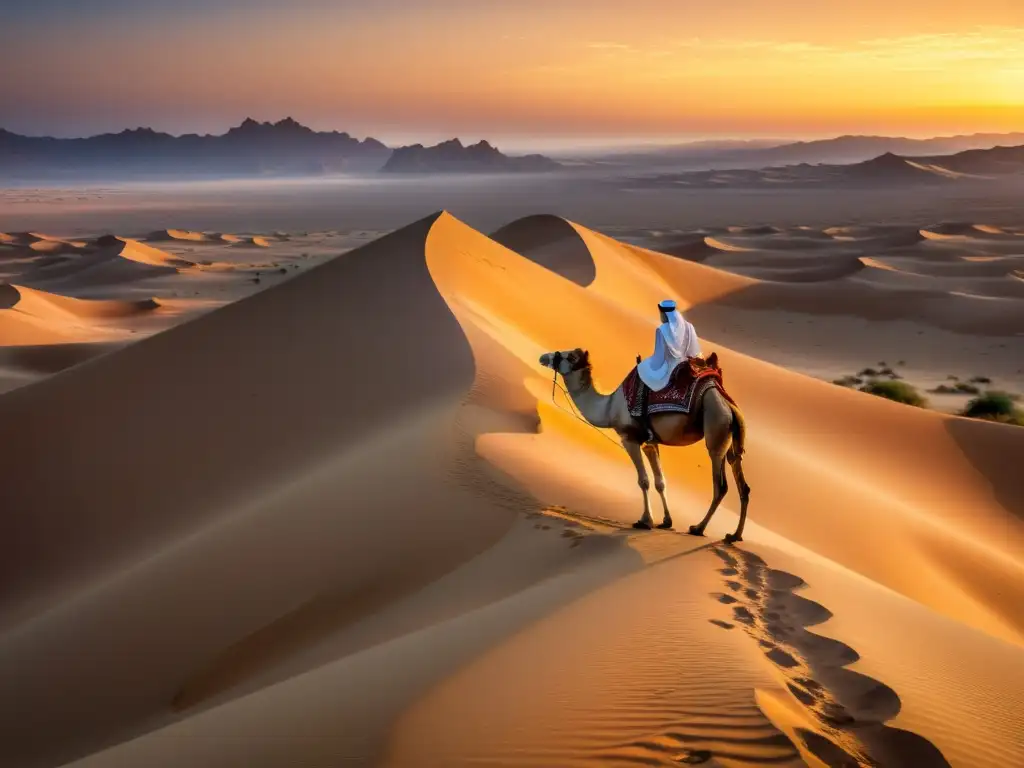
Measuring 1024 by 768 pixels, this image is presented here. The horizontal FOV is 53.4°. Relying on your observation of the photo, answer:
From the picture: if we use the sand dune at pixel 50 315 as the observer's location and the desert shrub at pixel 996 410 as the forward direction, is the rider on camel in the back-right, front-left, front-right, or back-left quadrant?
front-right

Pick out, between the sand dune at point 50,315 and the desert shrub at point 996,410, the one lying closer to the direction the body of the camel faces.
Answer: the sand dune

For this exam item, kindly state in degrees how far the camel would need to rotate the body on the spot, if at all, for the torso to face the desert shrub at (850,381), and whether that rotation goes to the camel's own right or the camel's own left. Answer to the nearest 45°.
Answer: approximately 90° to the camel's own right

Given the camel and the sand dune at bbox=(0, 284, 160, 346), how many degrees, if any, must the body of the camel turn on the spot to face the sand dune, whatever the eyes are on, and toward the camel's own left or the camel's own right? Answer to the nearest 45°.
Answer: approximately 45° to the camel's own right

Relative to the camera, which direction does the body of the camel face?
to the viewer's left

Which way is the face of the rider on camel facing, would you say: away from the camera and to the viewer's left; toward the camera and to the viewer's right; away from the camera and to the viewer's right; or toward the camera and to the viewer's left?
away from the camera and to the viewer's left

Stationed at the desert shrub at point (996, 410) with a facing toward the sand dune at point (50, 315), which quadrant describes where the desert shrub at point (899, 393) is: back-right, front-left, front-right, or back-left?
front-right

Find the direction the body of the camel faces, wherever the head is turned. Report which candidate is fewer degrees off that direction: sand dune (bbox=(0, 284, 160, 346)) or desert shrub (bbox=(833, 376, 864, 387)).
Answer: the sand dune

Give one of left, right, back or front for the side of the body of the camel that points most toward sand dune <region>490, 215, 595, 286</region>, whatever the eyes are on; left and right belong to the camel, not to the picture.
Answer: right

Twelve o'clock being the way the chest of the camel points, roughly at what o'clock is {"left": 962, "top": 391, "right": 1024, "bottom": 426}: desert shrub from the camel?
The desert shrub is roughly at 4 o'clock from the camel.
